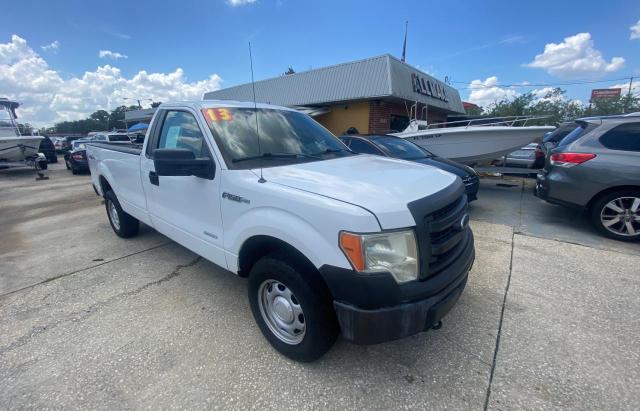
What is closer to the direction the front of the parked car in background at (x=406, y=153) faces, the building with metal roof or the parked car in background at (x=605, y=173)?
the parked car in background

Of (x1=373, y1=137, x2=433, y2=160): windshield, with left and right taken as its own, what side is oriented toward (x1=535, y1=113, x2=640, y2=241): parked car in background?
front

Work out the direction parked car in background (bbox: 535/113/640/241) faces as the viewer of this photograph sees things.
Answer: facing to the right of the viewer

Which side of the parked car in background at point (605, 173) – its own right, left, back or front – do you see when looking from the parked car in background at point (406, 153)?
back

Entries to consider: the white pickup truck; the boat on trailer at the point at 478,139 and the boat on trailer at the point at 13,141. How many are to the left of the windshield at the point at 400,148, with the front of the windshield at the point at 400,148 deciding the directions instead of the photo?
1

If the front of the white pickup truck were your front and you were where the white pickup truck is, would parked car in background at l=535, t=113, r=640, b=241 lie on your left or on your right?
on your left

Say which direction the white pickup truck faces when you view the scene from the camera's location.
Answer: facing the viewer and to the right of the viewer

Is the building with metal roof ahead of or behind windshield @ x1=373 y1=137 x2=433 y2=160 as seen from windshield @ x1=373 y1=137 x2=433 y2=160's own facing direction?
behind

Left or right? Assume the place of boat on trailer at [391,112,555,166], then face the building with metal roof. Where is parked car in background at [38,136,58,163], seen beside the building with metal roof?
left

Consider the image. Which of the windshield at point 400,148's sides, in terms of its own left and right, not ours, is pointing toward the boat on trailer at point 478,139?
left

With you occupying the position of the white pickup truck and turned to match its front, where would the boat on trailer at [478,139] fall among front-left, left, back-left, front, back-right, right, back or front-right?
left
